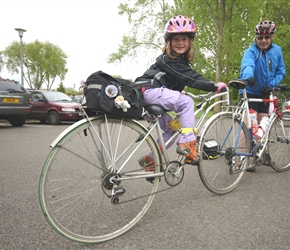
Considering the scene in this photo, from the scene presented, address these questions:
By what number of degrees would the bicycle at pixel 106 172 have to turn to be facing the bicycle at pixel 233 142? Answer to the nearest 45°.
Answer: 0° — it already faces it

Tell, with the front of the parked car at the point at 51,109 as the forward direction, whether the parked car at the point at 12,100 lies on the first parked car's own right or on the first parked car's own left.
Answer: on the first parked car's own right

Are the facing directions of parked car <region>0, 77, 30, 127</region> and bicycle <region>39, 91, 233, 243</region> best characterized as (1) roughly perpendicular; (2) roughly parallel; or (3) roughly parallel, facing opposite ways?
roughly perpendicular

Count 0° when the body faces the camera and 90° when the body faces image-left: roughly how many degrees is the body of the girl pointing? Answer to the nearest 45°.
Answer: approximately 270°

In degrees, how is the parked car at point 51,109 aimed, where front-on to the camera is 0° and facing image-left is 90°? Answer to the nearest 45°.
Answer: approximately 315°

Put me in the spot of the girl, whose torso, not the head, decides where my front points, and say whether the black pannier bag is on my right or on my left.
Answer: on my right

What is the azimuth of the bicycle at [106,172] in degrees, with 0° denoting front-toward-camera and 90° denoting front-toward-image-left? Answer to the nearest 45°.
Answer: approximately 225°

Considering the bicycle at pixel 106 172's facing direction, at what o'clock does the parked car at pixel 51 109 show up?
The parked car is roughly at 10 o'clock from the bicycle.

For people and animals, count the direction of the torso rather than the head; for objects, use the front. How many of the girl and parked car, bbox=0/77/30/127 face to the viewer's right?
1
